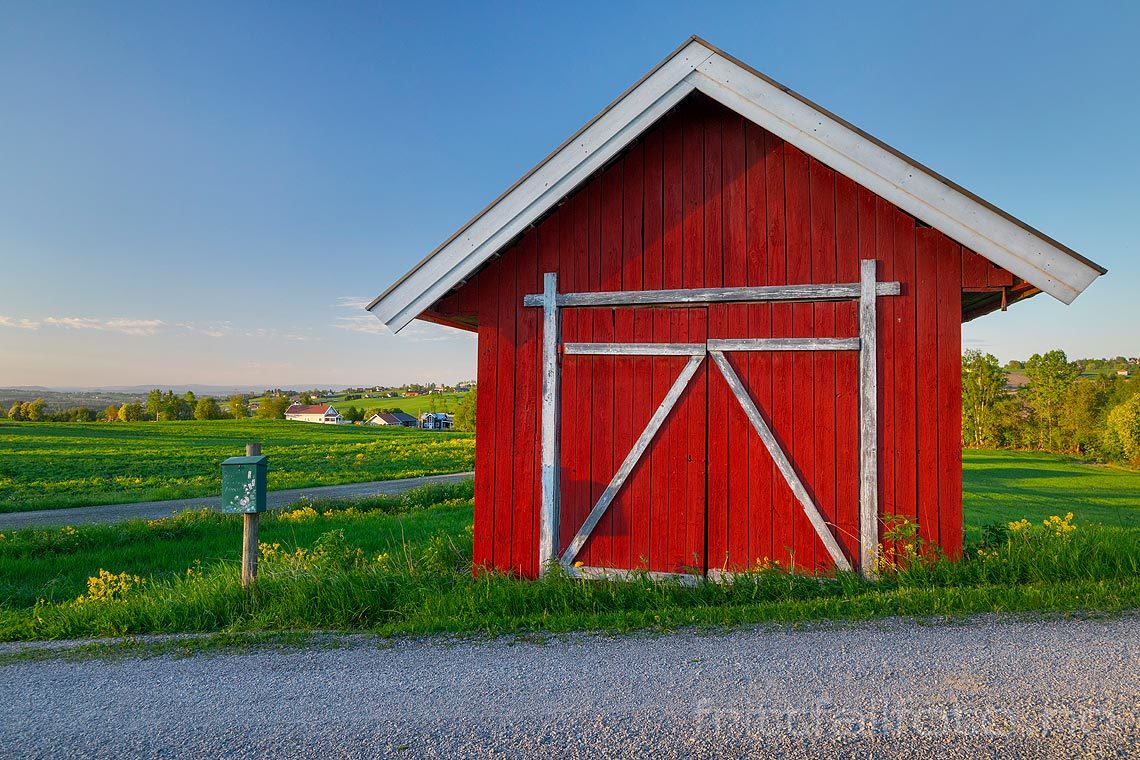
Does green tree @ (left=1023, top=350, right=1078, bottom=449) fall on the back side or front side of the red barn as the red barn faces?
on the back side

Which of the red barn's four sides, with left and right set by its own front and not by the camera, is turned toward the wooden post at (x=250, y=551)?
right

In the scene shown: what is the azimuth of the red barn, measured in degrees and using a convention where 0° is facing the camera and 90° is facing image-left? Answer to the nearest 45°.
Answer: approximately 0°

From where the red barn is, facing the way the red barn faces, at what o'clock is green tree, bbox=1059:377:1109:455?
The green tree is roughly at 7 o'clock from the red barn.

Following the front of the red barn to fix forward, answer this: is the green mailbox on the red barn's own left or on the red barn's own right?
on the red barn's own right

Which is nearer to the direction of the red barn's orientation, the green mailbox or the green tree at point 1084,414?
the green mailbox

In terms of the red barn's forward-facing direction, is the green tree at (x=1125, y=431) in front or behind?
behind
